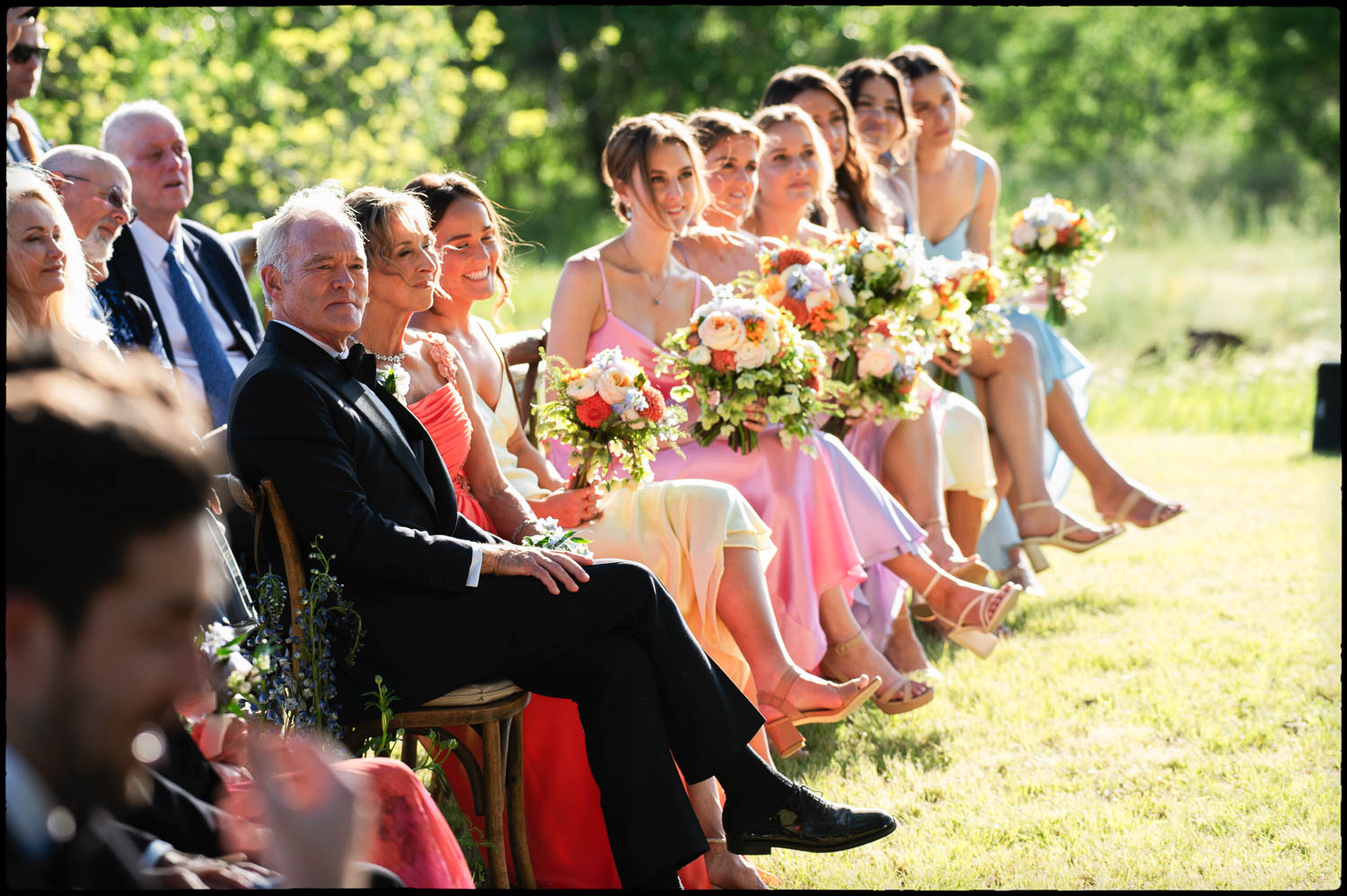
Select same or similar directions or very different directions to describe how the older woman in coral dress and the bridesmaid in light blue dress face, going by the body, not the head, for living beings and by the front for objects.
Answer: same or similar directions

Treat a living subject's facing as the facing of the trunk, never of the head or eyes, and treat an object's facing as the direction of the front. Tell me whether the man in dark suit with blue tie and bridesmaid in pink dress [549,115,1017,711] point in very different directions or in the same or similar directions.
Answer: same or similar directions

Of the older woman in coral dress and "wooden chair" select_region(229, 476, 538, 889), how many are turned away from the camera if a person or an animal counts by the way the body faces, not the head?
0

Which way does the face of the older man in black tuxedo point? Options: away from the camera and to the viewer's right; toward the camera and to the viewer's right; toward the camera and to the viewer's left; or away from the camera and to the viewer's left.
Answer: toward the camera and to the viewer's right

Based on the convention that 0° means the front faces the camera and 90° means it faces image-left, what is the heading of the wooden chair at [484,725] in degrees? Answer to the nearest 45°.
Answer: approximately 270°

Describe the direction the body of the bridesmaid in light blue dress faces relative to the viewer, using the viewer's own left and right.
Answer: facing the viewer and to the right of the viewer

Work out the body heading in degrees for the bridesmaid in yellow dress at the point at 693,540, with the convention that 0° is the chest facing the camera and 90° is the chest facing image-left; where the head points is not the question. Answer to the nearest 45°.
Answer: approximately 315°

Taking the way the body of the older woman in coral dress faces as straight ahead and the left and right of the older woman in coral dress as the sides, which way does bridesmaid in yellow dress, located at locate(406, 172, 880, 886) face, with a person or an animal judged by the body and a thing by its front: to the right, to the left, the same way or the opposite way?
the same way

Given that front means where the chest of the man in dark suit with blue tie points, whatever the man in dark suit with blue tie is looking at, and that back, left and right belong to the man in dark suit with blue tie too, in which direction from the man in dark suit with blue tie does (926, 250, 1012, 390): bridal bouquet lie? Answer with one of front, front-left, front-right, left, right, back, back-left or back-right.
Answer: front-left

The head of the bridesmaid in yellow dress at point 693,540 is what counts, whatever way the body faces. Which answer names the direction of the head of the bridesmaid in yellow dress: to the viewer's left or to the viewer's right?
to the viewer's right

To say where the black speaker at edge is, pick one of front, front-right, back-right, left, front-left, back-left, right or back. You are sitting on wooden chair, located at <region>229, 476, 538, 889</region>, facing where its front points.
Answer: front-left

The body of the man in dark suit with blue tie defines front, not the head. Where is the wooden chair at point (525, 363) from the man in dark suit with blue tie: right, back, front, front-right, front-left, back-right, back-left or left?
front-left

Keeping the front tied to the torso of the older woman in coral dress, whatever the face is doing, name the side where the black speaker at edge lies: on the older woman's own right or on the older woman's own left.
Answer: on the older woman's own left

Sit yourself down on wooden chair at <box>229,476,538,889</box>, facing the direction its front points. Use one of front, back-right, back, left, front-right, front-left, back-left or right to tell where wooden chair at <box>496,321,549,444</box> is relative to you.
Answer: left

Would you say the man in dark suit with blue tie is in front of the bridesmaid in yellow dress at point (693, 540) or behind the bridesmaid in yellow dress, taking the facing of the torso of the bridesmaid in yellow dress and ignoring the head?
behind
